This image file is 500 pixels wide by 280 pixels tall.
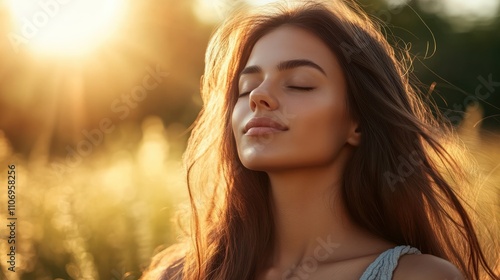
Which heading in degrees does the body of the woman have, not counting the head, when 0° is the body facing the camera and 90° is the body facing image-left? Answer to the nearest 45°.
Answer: approximately 45°

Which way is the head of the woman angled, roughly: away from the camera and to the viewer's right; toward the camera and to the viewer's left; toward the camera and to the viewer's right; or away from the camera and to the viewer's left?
toward the camera and to the viewer's left
